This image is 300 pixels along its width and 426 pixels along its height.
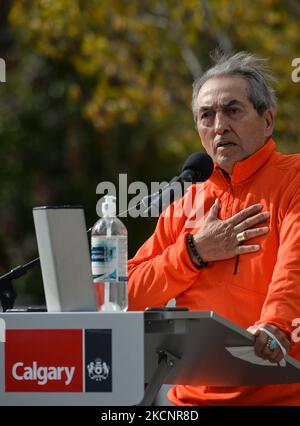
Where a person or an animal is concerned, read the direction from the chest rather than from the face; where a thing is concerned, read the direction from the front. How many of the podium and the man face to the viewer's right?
0

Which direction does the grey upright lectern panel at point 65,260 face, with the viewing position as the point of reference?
facing away from the viewer and to the right of the viewer

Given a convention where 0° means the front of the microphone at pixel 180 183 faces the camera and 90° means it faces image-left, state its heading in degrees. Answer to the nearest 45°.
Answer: approximately 270°

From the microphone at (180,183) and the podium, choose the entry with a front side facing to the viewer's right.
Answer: the microphone

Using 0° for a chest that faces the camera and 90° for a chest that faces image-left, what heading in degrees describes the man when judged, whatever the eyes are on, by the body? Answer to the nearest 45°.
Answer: approximately 45°

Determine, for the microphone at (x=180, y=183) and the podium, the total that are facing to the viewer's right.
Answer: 1

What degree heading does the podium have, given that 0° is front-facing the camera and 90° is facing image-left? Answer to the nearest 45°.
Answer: approximately 45°
